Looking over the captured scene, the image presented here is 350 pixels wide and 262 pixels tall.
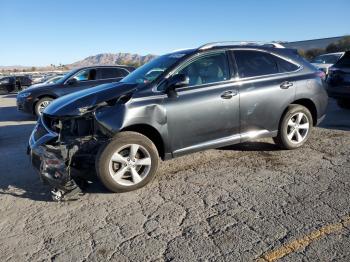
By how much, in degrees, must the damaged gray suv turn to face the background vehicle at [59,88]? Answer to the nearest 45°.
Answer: approximately 90° to its right

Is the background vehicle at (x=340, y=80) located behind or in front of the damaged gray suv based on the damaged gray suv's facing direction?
behind

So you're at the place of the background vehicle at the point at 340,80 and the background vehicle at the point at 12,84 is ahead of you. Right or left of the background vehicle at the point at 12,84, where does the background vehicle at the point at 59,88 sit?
left

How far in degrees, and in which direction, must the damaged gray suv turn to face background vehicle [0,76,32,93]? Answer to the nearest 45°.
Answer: approximately 90° to its right
